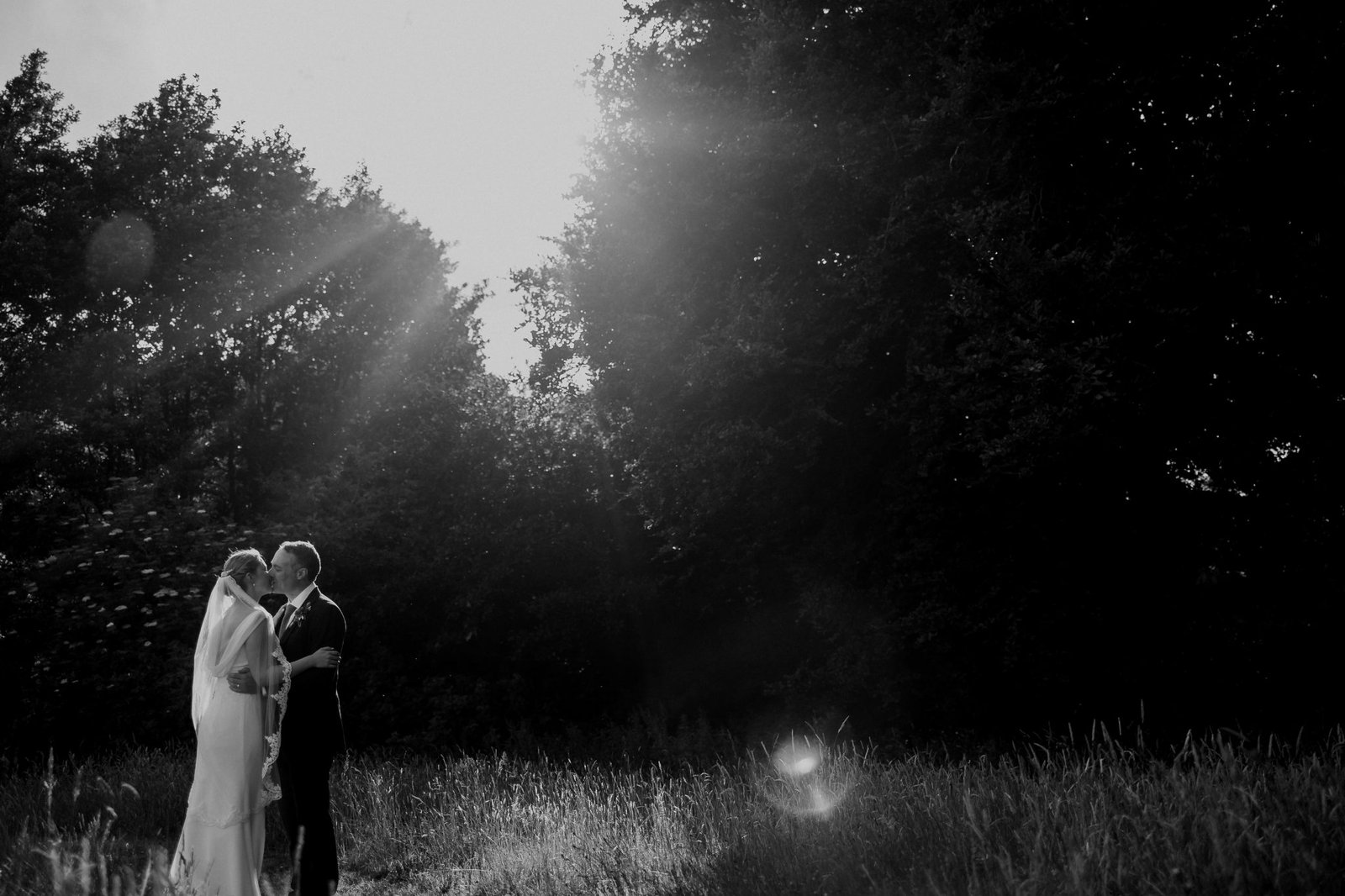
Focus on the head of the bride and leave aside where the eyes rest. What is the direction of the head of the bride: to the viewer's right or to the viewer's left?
to the viewer's right

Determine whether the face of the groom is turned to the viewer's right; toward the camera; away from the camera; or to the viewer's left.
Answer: to the viewer's left

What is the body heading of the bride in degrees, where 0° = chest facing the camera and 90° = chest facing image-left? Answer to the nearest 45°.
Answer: approximately 225°

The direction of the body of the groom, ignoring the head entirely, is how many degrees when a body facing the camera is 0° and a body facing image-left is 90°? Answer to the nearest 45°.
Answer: approximately 45°

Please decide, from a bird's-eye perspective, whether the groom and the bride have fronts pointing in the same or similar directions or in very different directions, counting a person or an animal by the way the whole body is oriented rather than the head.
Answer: very different directions
